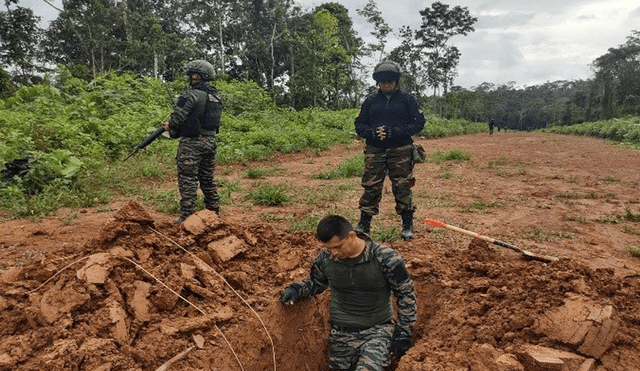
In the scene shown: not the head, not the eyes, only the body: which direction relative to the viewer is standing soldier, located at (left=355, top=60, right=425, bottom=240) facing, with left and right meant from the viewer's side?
facing the viewer

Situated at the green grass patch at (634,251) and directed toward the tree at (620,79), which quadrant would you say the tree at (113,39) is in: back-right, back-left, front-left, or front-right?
front-left

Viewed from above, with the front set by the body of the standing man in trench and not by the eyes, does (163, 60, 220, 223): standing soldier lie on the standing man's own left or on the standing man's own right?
on the standing man's own right

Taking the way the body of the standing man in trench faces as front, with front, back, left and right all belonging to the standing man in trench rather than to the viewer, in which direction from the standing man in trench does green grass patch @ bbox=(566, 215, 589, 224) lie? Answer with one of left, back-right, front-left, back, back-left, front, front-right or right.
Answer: back

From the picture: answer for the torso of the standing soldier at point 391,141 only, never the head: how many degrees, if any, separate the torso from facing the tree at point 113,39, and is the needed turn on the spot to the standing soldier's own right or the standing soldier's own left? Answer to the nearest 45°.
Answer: approximately 135° to the standing soldier's own right

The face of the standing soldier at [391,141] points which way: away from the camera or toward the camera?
toward the camera

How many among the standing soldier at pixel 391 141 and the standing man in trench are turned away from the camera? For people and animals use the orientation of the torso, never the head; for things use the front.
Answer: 0

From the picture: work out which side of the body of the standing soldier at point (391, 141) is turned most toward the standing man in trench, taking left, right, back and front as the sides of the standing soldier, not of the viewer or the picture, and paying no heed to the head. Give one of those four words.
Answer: front

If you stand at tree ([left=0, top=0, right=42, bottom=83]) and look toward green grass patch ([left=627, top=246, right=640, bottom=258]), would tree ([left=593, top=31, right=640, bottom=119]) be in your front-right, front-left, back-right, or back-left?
front-left

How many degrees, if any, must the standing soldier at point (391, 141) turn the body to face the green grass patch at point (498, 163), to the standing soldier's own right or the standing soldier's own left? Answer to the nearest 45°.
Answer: approximately 180°

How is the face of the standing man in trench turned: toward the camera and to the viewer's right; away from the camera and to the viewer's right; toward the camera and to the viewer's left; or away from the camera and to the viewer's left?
toward the camera and to the viewer's left

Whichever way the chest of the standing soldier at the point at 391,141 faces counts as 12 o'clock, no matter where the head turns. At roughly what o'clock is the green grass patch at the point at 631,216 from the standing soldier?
The green grass patch is roughly at 8 o'clock from the standing soldier.

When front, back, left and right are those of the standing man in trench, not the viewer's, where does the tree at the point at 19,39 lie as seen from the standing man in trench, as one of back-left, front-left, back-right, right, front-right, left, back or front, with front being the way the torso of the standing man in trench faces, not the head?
right

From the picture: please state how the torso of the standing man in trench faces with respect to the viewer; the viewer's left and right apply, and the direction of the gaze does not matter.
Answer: facing the viewer and to the left of the viewer

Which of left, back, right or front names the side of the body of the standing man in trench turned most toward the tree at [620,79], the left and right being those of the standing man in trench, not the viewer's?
back

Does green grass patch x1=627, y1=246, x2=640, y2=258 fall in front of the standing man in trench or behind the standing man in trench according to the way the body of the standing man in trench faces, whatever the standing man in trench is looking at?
behind
